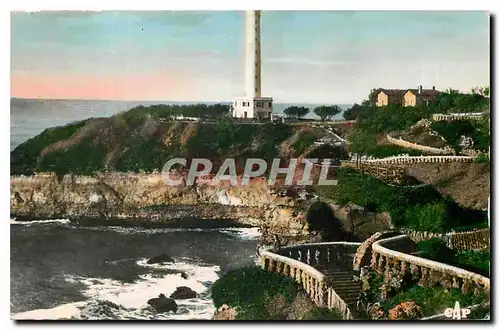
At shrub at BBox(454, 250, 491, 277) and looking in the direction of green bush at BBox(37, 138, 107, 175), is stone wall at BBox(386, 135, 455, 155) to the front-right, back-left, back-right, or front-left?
front-right

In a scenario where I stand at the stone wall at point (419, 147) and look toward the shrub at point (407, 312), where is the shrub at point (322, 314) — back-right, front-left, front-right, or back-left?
front-right
